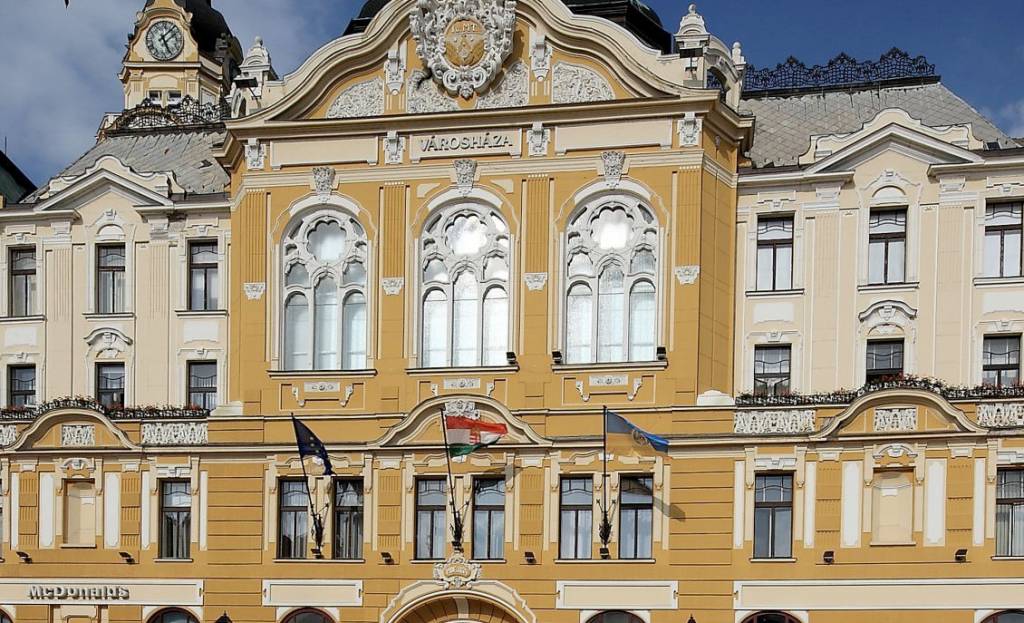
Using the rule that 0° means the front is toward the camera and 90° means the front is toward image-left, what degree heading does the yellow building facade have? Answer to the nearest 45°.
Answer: approximately 0°
